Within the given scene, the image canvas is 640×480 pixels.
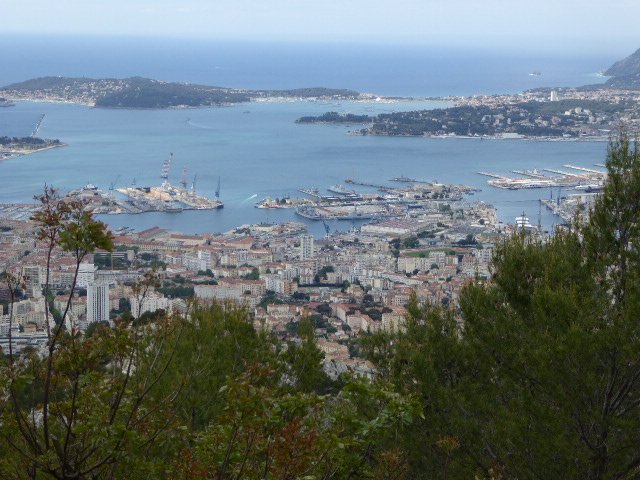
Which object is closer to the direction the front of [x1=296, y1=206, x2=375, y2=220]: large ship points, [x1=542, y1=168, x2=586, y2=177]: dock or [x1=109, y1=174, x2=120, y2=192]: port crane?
the port crane

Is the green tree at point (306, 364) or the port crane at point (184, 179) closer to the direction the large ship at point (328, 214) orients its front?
the port crane

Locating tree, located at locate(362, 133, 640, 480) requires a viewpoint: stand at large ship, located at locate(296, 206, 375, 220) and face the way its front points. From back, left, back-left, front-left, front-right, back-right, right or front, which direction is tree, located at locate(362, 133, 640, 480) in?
left

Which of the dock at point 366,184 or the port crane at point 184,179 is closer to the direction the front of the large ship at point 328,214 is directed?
the port crane

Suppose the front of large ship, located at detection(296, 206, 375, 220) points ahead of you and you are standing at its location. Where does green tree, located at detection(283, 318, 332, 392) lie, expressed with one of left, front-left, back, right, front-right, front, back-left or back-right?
left

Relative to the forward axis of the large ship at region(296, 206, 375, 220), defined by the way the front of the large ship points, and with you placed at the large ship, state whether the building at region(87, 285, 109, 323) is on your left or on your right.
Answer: on your left

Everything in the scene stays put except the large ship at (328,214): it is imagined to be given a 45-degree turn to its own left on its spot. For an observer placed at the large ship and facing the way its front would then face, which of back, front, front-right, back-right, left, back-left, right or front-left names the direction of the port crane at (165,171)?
right

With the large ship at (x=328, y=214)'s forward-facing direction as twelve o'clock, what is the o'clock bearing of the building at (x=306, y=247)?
The building is roughly at 9 o'clock from the large ship.

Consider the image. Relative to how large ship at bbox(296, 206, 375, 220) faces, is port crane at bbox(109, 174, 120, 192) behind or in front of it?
in front

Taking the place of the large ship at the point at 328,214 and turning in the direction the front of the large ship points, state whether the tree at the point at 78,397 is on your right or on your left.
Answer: on your left

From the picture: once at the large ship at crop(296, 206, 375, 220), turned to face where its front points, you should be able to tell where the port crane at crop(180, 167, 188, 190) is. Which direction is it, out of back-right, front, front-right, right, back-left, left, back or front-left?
front-right

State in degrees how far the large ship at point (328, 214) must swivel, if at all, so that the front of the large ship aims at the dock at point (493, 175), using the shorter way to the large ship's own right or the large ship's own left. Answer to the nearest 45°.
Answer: approximately 135° to the large ship's own right

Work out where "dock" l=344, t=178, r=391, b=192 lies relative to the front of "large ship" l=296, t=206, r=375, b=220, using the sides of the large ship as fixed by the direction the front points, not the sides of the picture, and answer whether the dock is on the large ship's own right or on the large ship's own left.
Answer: on the large ship's own right

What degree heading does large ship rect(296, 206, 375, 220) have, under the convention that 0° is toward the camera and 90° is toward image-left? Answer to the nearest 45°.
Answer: approximately 90°

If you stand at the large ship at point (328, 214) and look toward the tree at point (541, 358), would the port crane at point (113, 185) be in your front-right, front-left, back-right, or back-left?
back-right
